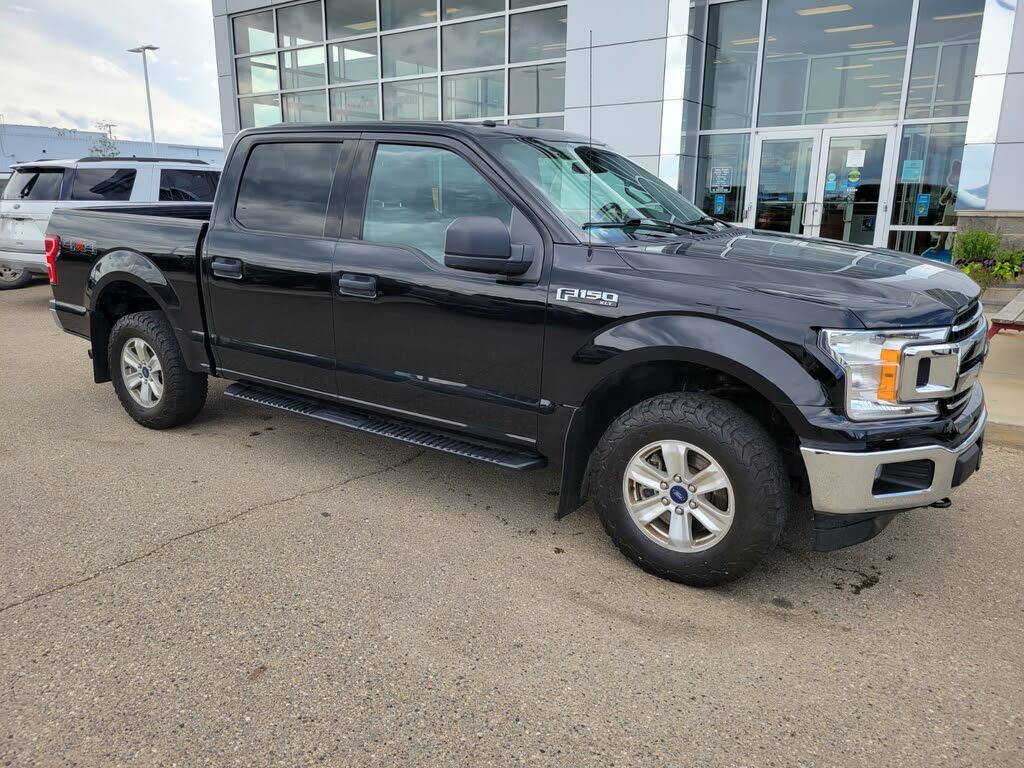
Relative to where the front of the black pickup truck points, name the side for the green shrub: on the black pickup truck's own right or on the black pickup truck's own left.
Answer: on the black pickup truck's own left

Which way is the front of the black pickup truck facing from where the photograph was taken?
facing the viewer and to the right of the viewer

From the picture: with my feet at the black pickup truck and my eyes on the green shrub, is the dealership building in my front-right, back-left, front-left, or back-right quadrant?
front-left
